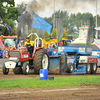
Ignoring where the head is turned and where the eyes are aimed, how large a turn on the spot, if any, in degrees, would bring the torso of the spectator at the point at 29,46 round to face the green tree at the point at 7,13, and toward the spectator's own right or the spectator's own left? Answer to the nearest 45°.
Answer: approximately 135° to the spectator's own right

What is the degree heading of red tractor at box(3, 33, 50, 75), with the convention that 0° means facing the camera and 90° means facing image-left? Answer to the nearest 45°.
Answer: approximately 45°

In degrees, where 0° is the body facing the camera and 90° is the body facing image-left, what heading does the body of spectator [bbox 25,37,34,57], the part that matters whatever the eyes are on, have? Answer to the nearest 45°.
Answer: approximately 45°

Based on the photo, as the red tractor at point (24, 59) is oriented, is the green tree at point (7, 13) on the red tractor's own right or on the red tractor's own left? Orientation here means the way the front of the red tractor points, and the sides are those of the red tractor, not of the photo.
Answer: on the red tractor's own right
